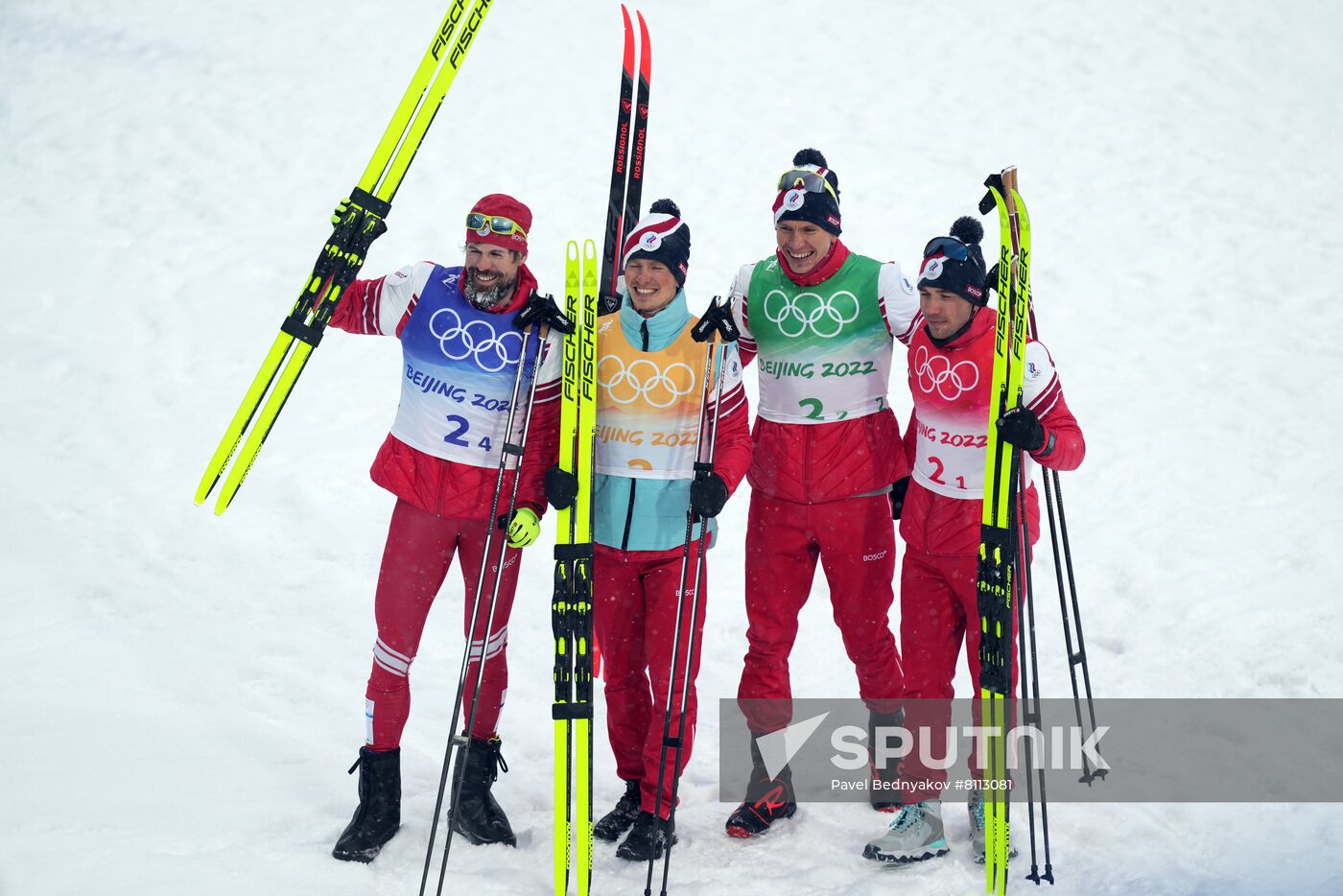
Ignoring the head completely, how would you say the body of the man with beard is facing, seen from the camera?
toward the camera

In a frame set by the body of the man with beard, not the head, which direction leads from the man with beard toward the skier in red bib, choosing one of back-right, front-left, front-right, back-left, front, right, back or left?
left

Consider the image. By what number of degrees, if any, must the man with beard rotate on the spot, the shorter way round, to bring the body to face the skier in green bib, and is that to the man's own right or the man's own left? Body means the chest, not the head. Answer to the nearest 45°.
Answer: approximately 90° to the man's own left

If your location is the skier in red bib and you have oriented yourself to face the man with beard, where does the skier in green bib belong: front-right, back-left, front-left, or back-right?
front-right

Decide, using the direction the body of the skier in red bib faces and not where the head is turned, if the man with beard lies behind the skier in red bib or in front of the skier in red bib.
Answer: in front

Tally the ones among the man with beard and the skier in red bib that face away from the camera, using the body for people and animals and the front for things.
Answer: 0
